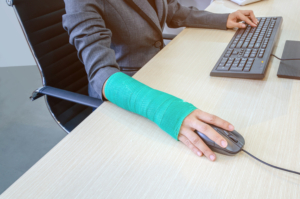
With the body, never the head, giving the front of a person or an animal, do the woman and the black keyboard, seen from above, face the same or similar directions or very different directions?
very different directions

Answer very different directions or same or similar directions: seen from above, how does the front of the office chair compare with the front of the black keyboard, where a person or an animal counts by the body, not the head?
very different directions

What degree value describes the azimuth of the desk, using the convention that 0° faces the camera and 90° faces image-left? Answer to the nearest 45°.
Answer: approximately 90°

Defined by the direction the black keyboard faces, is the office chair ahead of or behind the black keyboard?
ahead

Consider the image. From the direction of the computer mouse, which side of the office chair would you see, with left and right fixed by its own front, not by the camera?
front

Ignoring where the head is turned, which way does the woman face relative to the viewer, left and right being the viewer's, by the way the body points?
facing the viewer and to the right of the viewer

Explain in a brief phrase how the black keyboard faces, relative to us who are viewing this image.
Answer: facing to the left of the viewer
